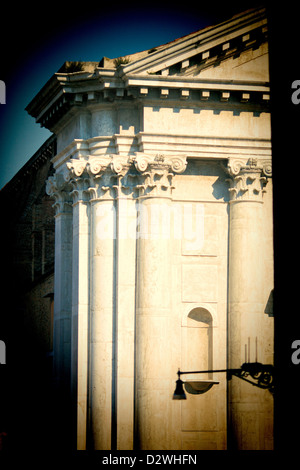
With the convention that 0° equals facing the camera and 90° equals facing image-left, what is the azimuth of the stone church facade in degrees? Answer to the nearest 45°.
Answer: approximately 315°
